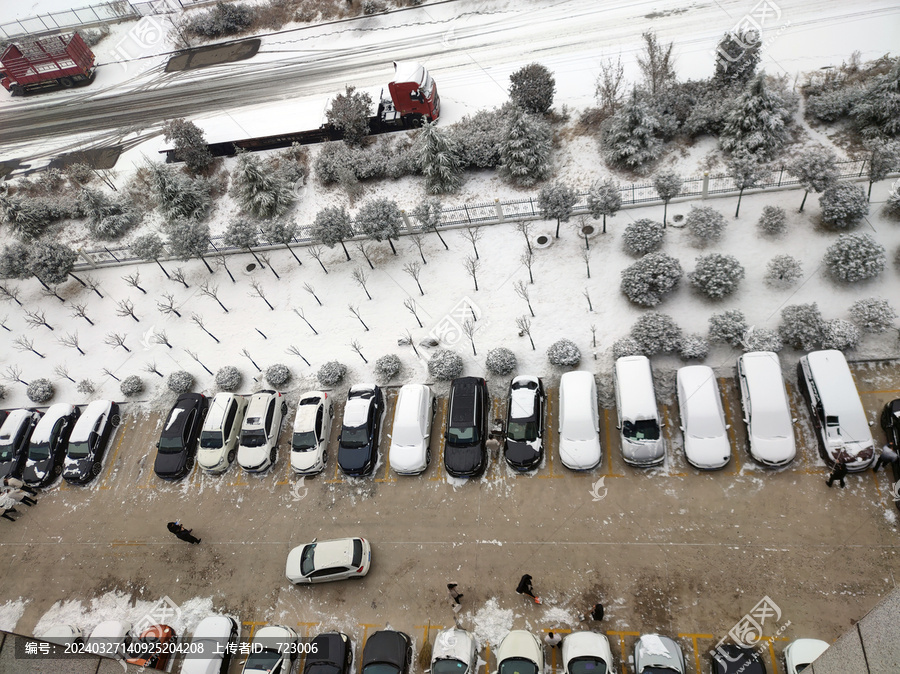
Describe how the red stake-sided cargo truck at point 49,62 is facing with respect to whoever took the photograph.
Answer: facing to the left of the viewer

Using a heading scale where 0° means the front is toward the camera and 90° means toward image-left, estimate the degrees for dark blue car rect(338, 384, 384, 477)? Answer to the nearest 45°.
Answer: approximately 0°

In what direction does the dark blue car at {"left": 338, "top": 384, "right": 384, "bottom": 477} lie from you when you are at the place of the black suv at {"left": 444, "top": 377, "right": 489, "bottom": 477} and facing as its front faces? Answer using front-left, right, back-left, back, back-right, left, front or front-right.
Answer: right

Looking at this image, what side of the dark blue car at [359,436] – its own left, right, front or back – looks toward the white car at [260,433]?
right

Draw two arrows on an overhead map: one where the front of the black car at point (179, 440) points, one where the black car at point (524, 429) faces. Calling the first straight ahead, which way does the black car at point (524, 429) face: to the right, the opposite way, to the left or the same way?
the same way

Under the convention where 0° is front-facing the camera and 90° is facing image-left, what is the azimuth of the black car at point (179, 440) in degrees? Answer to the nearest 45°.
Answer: approximately 45°

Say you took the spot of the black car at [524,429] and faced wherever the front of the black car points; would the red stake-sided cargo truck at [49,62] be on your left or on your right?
on your right

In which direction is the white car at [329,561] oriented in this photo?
to the viewer's left

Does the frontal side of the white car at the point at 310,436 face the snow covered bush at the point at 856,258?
no

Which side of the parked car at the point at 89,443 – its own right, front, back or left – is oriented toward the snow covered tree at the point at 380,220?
left

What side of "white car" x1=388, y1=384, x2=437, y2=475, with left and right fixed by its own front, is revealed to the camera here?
front

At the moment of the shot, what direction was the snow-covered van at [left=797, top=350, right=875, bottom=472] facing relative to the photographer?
facing the viewer

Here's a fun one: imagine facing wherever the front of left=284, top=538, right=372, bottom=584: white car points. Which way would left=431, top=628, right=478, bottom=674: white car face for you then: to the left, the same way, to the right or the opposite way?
to the right

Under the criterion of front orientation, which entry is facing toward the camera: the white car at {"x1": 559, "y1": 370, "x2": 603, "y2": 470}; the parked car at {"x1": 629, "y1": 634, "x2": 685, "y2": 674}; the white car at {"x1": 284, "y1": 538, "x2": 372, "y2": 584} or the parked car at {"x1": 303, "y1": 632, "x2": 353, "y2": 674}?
the white car at {"x1": 559, "y1": 370, "x2": 603, "y2": 470}

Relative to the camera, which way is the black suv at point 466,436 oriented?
toward the camera

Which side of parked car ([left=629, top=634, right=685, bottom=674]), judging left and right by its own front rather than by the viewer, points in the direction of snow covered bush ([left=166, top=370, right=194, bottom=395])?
left

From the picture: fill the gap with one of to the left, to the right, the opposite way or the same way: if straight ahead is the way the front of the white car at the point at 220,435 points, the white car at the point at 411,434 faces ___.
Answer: the same way

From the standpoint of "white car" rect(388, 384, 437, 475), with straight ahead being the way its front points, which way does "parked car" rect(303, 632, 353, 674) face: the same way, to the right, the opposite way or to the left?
the opposite way

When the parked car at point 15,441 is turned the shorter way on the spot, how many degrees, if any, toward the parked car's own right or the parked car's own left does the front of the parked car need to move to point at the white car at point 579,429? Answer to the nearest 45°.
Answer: approximately 90° to the parked car's own left
